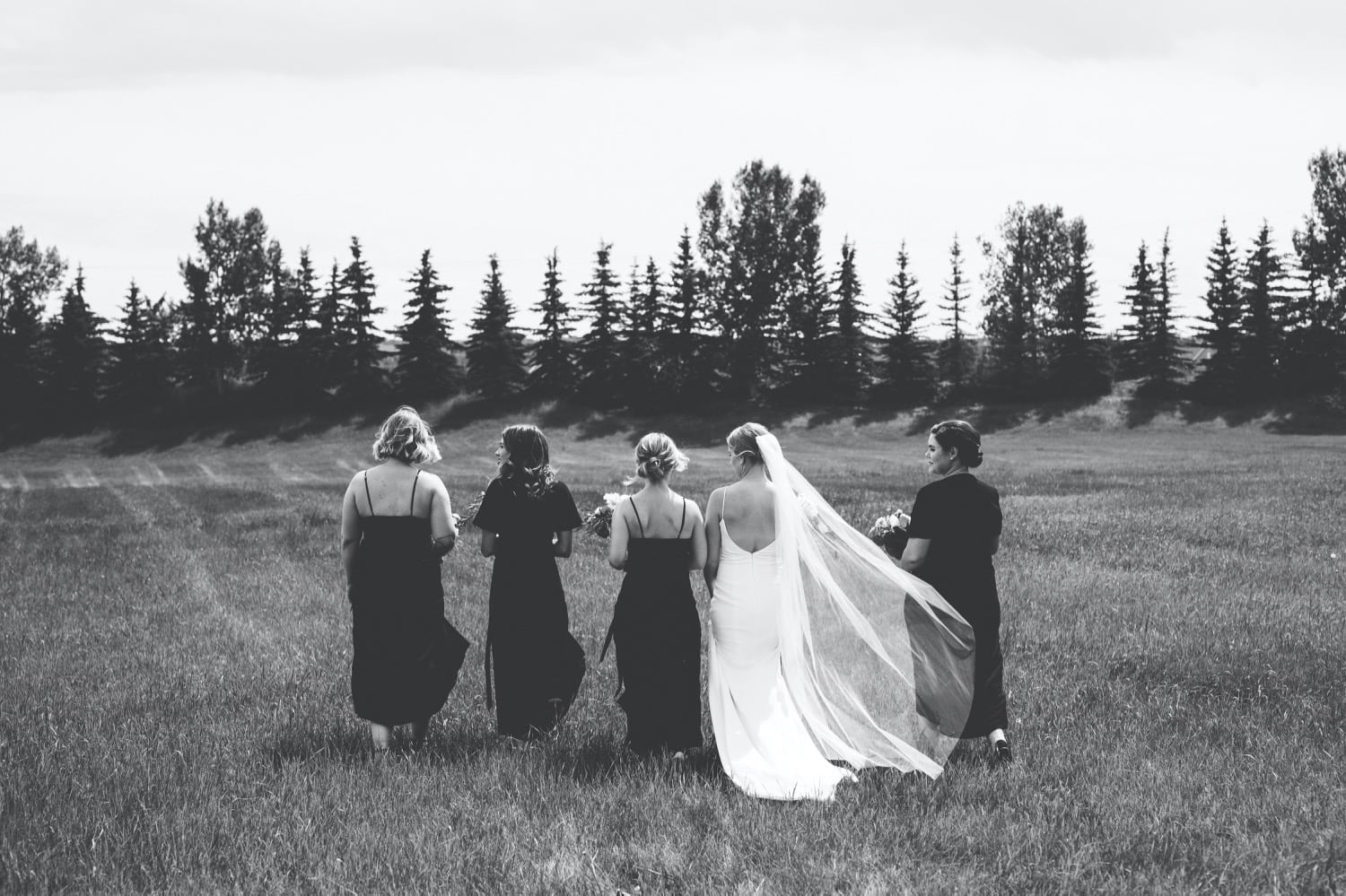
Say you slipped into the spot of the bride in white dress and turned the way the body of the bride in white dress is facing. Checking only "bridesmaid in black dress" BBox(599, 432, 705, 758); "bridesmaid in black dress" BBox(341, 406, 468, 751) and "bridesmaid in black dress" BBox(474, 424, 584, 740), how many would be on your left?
3

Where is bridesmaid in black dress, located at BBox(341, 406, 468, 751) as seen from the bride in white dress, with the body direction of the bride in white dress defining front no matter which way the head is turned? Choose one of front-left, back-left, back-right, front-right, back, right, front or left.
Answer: left

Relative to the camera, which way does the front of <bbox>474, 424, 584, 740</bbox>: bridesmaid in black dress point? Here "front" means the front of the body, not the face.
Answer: away from the camera

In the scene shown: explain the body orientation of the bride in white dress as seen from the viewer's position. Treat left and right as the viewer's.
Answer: facing away from the viewer

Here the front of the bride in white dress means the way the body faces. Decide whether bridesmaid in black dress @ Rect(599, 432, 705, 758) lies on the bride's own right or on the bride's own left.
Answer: on the bride's own left

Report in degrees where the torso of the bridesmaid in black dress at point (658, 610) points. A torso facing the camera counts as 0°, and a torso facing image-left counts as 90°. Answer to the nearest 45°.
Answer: approximately 180°

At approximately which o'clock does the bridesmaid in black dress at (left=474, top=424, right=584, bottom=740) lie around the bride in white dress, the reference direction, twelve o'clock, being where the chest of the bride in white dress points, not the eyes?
The bridesmaid in black dress is roughly at 9 o'clock from the bride in white dress.

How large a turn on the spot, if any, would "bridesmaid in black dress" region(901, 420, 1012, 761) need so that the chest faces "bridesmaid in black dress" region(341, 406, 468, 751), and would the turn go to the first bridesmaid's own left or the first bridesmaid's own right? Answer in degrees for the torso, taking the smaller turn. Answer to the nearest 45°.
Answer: approximately 45° to the first bridesmaid's own left

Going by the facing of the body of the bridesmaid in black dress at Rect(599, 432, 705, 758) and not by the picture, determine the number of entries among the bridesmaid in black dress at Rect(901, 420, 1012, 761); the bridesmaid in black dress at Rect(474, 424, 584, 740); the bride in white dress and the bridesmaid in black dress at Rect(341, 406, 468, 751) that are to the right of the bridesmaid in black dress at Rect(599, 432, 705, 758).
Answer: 2

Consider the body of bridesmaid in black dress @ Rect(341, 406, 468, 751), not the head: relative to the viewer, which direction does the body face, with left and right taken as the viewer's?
facing away from the viewer

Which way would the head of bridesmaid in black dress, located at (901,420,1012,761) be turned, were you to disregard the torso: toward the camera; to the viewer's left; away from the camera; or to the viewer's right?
to the viewer's left

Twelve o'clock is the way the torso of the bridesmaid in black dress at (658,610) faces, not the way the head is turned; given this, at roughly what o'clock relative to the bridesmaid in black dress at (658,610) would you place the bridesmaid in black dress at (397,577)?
the bridesmaid in black dress at (397,577) is roughly at 9 o'clock from the bridesmaid in black dress at (658,610).
